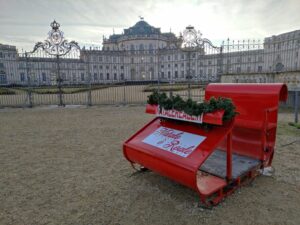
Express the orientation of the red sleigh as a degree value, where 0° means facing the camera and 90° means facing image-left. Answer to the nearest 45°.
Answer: approximately 45°

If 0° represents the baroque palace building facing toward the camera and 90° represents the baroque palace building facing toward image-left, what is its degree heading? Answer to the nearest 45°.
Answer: approximately 0°

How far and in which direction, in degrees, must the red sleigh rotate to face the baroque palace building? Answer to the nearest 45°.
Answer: approximately 135° to its right

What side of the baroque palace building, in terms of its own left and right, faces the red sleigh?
front

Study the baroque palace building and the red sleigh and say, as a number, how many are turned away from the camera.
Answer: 0
